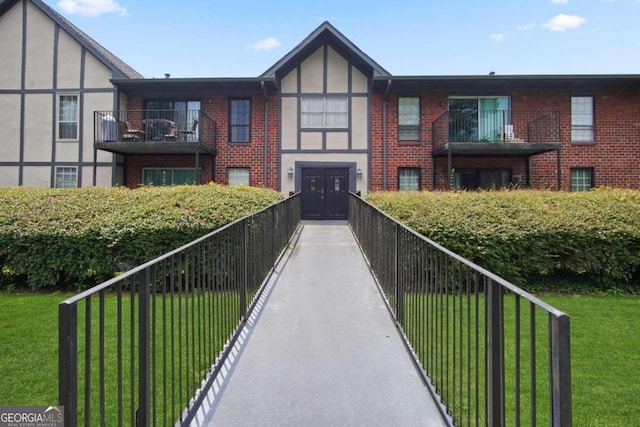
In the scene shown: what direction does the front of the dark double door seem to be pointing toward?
toward the camera

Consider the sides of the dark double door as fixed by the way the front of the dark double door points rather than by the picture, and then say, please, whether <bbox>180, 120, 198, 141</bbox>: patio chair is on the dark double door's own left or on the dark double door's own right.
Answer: on the dark double door's own right

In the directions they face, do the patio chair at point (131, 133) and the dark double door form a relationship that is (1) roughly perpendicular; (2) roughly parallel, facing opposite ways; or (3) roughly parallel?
roughly perpendicular

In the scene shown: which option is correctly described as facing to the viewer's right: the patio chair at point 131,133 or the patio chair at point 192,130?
the patio chair at point 131,133

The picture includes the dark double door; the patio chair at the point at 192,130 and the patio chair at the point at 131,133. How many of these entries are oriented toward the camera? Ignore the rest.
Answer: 1

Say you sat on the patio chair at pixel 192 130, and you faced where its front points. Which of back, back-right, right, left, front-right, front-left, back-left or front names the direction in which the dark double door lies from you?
back

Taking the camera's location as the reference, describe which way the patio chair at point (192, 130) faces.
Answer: facing to the left of the viewer

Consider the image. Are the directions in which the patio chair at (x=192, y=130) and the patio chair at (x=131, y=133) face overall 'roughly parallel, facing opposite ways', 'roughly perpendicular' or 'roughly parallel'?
roughly parallel, facing opposite ways

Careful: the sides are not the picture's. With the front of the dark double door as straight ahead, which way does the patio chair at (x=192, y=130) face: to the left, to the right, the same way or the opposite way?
to the right

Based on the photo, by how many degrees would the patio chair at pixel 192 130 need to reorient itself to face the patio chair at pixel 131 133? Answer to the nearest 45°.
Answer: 0° — it already faces it

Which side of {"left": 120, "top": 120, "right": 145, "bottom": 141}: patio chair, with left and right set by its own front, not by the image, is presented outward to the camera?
right

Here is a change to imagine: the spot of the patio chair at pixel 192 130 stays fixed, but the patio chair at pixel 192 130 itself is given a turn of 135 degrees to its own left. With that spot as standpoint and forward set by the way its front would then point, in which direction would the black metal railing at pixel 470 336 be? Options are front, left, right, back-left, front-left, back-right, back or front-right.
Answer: front-right

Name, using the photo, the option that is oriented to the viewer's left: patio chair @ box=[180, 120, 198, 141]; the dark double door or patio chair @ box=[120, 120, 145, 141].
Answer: patio chair @ box=[180, 120, 198, 141]

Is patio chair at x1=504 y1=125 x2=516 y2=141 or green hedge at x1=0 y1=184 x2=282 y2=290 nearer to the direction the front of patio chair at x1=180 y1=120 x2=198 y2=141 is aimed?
the green hedge
